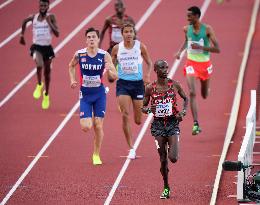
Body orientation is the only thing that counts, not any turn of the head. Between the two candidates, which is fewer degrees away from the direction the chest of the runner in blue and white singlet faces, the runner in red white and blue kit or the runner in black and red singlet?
the runner in black and red singlet

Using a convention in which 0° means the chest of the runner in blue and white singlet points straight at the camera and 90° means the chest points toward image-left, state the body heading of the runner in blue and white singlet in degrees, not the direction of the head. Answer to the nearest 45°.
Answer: approximately 0°

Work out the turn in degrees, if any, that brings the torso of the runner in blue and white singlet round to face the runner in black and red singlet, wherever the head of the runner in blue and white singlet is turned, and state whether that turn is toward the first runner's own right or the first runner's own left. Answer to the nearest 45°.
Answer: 0° — they already face them

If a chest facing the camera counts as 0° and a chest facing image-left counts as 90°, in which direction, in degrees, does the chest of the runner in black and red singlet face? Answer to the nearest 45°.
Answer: approximately 0°

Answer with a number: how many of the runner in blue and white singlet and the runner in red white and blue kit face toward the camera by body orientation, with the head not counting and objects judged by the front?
2
